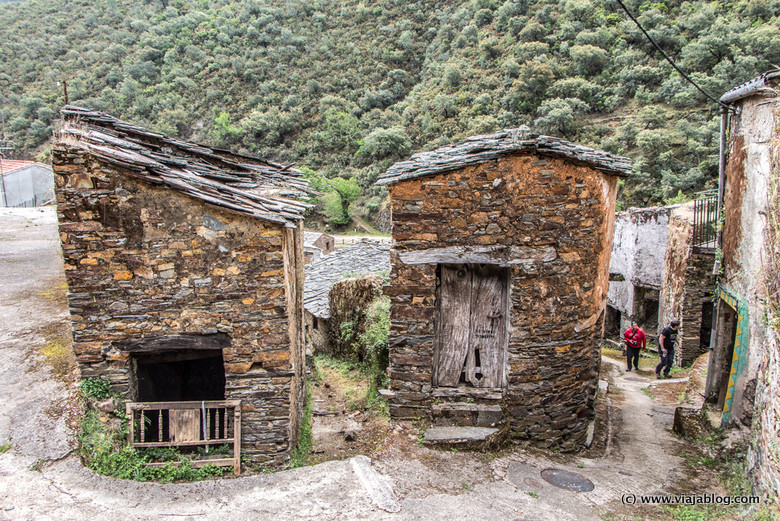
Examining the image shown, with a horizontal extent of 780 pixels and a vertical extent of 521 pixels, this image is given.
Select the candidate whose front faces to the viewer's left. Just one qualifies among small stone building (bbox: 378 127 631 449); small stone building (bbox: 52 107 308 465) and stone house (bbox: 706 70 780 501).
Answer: the stone house

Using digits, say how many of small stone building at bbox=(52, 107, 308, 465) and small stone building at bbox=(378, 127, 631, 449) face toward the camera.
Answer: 2

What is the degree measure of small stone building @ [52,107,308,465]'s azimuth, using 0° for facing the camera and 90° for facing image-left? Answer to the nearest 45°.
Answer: approximately 0°

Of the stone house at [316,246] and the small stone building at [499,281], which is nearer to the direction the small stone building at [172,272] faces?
the small stone building

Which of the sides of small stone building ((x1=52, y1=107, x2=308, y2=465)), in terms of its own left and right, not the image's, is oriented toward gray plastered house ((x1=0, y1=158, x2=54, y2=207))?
back

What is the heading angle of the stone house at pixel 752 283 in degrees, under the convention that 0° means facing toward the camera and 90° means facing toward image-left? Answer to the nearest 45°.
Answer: approximately 90°

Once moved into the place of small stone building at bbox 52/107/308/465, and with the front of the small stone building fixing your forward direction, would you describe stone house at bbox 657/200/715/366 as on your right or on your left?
on your left

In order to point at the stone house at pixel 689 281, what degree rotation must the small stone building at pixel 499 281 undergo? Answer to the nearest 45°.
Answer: approximately 135° to its left

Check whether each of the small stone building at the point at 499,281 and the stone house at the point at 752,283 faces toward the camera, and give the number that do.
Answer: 1

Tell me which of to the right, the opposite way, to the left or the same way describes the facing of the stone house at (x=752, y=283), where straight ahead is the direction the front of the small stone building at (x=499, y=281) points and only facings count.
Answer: to the right
